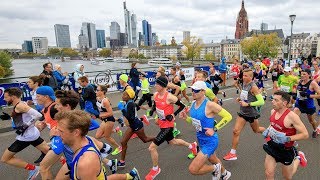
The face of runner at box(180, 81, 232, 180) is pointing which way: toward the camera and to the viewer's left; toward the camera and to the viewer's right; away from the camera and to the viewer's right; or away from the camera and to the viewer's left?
toward the camera and to the viewer's left

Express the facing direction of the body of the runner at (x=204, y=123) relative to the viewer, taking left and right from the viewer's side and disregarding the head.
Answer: facing the viewer and to the left of the viewer

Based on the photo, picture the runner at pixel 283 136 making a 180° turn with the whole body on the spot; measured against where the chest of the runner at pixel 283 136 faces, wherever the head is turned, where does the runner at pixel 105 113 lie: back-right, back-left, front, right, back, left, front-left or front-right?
back-left

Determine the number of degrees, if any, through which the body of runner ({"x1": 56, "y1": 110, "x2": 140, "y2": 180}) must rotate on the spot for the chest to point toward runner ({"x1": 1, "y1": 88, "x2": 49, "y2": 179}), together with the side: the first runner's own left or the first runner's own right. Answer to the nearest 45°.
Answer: approximately 45° to the first runner's own right

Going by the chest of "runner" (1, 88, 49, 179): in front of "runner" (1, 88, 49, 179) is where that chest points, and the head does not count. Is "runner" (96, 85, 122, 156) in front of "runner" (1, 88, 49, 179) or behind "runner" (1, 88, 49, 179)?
behind

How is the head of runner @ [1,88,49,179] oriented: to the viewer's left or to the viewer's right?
to the viewer's left

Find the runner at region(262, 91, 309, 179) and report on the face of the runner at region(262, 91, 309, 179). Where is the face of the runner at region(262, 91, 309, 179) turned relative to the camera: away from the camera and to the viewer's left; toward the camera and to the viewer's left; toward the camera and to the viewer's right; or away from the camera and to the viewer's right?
toward the camera and to the viewer's left

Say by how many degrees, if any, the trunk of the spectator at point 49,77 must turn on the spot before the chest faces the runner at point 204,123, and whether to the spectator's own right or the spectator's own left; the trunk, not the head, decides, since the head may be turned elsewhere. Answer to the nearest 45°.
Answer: approximately 45° to the spectator's own right

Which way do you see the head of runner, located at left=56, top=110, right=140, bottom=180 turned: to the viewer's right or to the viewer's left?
to the viewer's left

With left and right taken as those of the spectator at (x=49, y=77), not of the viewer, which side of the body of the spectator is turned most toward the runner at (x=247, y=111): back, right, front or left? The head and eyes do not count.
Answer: front
